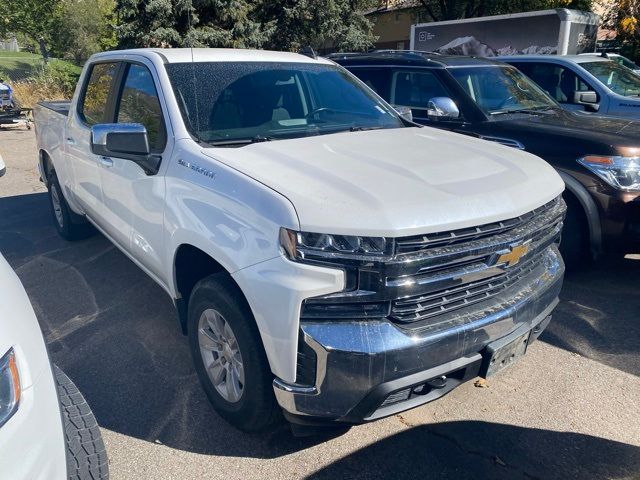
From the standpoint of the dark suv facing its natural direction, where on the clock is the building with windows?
The building with windows is roughly at 7 o'clock from the dark suv.

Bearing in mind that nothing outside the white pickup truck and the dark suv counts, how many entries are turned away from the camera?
0

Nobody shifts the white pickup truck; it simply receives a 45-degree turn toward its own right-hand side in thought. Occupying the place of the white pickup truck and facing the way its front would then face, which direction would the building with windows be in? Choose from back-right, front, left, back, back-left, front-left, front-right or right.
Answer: back

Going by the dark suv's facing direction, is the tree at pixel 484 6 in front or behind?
behind

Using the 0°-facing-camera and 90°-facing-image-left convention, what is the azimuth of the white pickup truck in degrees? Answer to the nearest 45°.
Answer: approximately 315°

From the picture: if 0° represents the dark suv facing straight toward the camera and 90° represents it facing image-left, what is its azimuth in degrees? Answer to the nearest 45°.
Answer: approximately 315°

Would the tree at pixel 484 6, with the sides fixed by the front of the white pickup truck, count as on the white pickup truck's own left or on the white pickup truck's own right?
on the white pickup truck's own left
